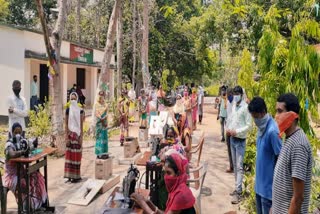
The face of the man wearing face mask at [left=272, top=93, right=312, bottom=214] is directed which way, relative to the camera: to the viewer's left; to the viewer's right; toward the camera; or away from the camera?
to the viewer's left

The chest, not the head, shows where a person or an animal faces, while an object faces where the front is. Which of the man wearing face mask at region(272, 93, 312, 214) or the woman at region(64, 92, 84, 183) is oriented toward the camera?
the woman

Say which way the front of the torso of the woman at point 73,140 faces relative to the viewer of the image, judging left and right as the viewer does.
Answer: facing the viewer

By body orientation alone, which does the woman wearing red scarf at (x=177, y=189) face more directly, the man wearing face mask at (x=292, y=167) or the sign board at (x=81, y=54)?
the sign board

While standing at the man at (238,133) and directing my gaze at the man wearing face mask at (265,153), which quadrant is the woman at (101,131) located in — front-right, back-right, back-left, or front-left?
back-right

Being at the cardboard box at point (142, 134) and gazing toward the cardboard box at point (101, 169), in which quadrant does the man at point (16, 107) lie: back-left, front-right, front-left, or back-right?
front-right

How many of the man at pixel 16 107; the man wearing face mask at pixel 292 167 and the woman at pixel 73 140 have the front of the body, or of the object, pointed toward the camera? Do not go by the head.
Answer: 2

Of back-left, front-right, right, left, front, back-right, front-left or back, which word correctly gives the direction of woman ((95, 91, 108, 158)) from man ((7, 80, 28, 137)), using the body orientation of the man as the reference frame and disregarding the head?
left

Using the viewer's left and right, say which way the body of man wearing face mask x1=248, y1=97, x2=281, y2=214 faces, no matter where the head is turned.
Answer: facing the viewer and to the left of the viewer

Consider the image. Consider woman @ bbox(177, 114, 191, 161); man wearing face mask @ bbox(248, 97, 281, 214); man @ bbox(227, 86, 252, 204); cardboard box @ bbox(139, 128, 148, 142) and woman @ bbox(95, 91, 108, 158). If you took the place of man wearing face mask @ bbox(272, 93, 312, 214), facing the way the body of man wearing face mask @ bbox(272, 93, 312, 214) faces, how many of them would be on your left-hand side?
0

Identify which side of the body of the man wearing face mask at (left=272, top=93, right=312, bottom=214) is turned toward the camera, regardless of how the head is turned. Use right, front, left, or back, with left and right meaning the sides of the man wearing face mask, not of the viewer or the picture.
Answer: left

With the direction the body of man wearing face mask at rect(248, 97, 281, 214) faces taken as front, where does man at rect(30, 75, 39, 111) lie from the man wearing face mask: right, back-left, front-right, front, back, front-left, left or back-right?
right

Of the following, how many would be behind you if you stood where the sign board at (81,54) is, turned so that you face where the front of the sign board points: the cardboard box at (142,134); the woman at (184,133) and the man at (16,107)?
0
